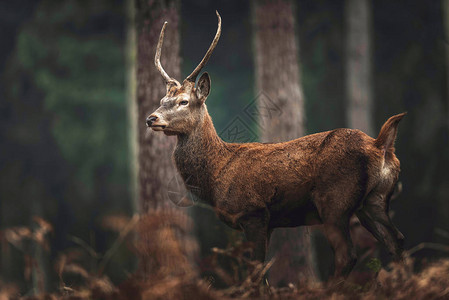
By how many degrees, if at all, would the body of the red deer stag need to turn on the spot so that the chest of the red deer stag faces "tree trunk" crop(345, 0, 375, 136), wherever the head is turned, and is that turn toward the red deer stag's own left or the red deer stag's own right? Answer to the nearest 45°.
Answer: approximately 90° to the red deer stag's own right

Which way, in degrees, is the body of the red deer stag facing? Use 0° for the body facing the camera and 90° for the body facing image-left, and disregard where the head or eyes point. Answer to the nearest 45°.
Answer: approximately 90°

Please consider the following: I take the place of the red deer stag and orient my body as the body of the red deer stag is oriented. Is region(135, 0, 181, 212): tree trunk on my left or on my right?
on my right

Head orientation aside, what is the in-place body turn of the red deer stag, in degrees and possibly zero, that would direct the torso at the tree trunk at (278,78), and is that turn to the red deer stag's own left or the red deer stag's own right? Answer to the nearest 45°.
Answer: approximately 90° to the red deer stag's own right

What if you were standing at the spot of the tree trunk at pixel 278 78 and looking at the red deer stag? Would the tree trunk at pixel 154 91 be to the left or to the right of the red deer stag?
right
